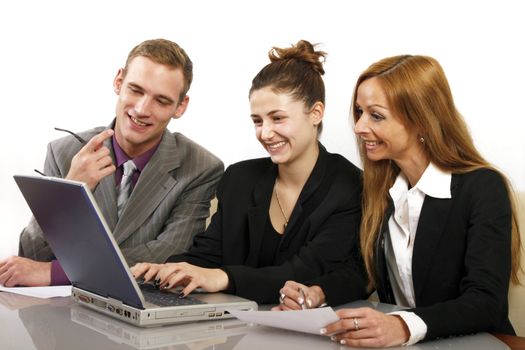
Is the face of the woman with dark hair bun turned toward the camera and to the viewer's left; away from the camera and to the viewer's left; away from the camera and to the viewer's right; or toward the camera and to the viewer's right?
toward the camera and to the viewer's left

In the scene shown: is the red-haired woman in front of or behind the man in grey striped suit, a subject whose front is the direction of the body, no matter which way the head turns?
in front

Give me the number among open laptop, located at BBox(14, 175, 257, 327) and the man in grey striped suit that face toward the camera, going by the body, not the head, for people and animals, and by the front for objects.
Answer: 1

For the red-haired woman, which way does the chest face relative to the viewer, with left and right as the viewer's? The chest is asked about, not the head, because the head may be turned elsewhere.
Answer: facing the viewer and to the left of the viewer

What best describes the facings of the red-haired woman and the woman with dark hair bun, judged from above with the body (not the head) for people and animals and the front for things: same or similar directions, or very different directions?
same or similar directions

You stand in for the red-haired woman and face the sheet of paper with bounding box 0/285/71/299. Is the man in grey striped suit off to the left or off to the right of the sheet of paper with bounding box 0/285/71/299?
right

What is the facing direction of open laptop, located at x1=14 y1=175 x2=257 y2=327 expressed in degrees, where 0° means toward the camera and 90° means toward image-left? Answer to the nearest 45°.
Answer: approximately 225°

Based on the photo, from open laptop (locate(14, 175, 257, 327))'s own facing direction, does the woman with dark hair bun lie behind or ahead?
ahead

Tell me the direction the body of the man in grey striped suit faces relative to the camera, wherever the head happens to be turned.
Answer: toward the camera

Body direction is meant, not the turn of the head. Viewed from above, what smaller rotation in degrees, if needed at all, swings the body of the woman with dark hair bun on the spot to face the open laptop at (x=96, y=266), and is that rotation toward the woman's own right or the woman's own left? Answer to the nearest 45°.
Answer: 0° — they already face it

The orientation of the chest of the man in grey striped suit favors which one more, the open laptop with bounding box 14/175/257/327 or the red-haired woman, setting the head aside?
the open laptop

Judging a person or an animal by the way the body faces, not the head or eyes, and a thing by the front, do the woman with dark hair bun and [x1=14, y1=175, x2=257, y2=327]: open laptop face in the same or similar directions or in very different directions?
very different directions

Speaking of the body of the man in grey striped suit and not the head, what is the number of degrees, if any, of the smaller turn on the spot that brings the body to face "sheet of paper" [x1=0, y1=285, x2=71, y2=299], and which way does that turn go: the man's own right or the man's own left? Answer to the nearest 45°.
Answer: approximately 45° to the man's own right

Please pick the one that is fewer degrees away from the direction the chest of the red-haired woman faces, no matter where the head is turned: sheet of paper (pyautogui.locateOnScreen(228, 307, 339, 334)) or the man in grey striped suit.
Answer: the sheet of paper
